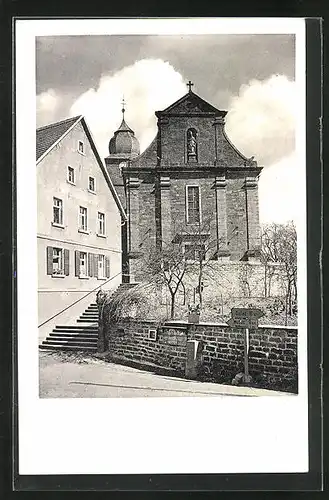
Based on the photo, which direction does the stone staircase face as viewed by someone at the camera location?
facing the viewer
